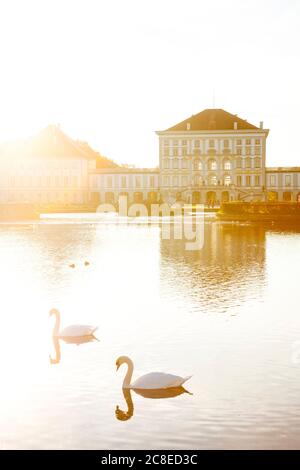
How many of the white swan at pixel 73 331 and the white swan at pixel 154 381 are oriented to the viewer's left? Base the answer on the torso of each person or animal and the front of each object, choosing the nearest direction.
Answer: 2

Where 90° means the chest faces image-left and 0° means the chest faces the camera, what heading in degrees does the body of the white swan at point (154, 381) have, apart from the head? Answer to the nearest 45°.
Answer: approximately 90°

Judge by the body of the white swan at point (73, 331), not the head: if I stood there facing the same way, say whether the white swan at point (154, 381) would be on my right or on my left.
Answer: on my left

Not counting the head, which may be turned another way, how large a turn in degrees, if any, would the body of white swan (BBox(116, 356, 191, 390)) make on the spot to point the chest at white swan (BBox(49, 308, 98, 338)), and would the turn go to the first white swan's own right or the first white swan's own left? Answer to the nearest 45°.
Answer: approximately 45° to the first white swan's own right

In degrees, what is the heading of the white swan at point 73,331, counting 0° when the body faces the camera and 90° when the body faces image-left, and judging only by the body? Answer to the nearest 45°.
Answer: approximately 90°
